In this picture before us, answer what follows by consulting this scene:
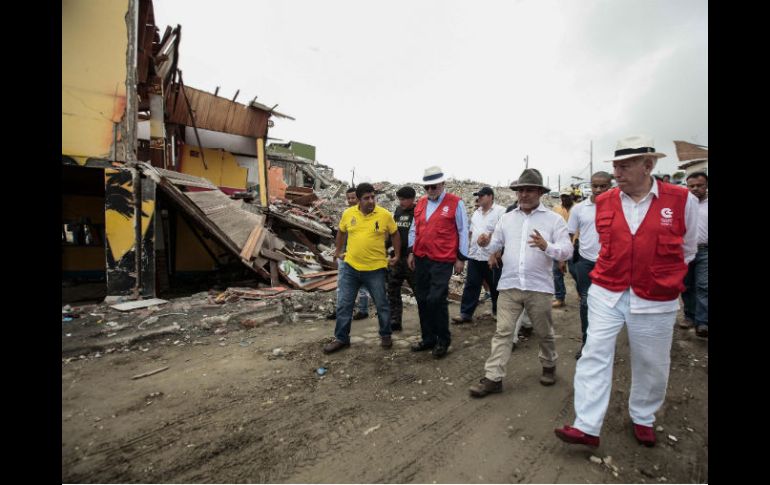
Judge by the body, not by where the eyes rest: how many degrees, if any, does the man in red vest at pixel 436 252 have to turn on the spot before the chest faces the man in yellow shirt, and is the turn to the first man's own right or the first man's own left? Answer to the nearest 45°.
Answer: approximately 45° to the first man's own right

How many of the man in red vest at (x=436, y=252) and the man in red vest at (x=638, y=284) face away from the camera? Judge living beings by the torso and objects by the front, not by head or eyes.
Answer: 0

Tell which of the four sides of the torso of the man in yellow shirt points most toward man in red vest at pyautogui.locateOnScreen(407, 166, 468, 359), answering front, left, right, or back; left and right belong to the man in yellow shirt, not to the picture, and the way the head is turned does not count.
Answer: left

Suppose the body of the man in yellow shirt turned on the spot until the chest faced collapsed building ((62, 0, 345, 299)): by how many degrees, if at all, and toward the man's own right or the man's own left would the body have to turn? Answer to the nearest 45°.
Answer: approximately 135° to the man's own right

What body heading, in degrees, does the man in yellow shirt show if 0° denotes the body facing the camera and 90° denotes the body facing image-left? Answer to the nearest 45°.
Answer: approximately 0°

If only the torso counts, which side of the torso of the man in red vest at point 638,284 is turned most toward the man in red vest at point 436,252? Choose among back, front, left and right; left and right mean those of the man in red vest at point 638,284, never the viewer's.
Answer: right

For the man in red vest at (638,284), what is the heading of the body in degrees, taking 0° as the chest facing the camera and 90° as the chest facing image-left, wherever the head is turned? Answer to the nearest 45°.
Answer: approximately 45°

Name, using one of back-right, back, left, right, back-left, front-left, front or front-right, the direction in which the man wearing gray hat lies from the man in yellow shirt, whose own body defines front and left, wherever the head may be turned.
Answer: front-left

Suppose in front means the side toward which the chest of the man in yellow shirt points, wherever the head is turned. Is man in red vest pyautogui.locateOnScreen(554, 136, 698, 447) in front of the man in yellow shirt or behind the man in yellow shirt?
in front

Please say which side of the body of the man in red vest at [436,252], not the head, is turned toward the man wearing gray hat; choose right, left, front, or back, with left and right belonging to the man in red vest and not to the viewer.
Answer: left

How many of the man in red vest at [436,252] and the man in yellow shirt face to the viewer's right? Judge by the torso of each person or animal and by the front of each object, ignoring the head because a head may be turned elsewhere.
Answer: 0
